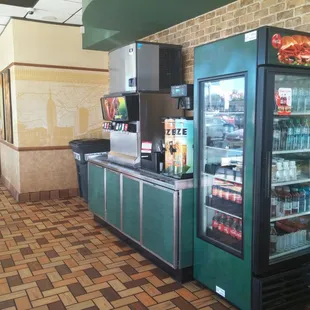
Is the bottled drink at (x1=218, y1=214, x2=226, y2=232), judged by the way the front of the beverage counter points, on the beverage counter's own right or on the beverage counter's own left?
on the beverage counter's own left

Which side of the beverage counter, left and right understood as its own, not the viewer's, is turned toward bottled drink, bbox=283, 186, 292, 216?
left

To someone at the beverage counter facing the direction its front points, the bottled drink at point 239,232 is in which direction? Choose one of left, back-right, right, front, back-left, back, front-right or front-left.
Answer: left

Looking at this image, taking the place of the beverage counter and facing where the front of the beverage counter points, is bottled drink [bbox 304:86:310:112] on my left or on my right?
on my left

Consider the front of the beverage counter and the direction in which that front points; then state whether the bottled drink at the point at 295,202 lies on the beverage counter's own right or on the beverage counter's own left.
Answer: on the beverage counter's own left

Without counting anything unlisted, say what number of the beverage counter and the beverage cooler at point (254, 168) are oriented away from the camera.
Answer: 0

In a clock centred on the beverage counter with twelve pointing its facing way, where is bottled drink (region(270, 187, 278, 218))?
The bottled drink is roughly at 9 o'clock from the beverage counter.
